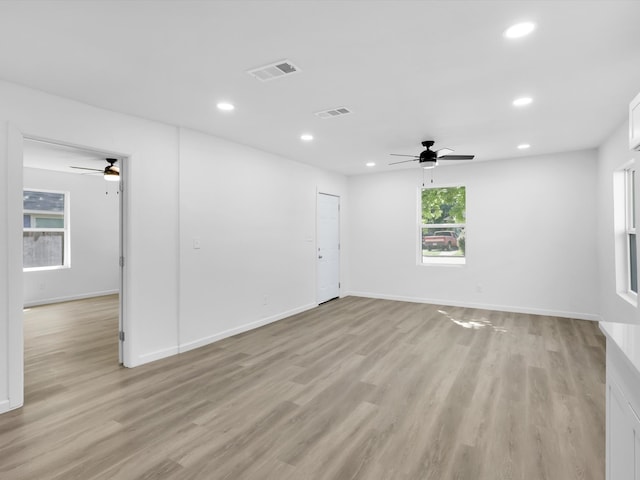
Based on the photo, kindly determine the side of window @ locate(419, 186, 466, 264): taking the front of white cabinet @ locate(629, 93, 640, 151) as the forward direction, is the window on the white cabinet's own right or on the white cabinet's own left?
on the white cabinet's own right

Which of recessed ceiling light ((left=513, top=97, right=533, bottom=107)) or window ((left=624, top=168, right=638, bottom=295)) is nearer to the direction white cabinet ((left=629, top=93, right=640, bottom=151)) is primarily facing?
the recessed ceiling light

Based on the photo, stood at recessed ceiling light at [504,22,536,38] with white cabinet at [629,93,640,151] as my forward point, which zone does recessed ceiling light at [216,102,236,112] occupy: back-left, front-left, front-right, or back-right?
back-left

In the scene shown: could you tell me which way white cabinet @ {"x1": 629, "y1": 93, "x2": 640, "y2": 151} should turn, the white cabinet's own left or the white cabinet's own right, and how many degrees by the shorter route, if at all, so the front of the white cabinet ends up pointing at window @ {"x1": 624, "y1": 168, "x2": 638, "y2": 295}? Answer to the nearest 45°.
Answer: approximately 90° to the white cabinet's own right

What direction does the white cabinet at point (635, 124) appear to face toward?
to the viewer's left

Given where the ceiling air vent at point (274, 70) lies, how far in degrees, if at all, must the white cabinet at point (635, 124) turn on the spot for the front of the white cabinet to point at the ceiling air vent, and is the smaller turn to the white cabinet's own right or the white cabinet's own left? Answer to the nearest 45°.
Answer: approximately 45° to the white cabinet's own left

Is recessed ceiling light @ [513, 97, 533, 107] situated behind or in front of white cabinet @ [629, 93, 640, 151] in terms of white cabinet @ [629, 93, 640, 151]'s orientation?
in front

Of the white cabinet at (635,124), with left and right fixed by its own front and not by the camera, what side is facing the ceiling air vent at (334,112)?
front

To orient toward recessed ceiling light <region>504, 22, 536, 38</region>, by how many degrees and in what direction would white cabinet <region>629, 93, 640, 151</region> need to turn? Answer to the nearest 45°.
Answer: approximately 45° to its left

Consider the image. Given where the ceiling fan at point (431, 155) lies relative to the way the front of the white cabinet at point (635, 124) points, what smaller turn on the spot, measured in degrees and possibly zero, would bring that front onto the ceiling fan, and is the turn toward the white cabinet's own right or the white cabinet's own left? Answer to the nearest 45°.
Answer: approximately 45° to the white cabinet's own right

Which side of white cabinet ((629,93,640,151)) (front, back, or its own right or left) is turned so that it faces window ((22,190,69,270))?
front
